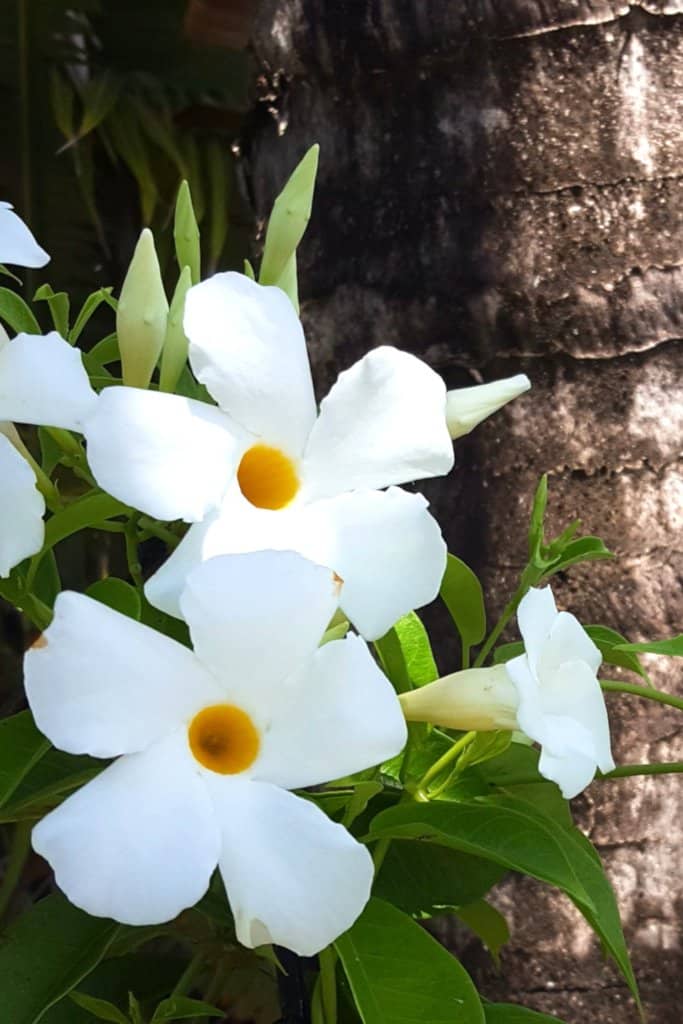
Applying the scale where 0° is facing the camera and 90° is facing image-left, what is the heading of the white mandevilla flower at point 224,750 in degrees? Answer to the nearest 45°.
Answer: approximately 0°

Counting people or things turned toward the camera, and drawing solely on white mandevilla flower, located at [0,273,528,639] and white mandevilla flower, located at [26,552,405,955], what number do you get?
2
